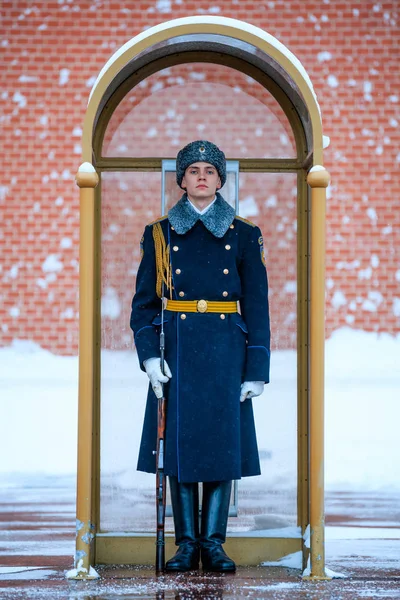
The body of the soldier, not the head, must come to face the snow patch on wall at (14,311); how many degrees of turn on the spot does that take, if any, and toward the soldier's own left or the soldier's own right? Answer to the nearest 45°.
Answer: approximately 180°

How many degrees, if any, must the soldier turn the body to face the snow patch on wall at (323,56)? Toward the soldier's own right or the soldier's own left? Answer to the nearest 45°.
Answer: approximately 180°

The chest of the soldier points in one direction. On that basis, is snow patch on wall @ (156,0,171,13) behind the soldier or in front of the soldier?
behind

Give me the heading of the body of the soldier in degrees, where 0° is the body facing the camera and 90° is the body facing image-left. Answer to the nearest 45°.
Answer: approximately 0°
